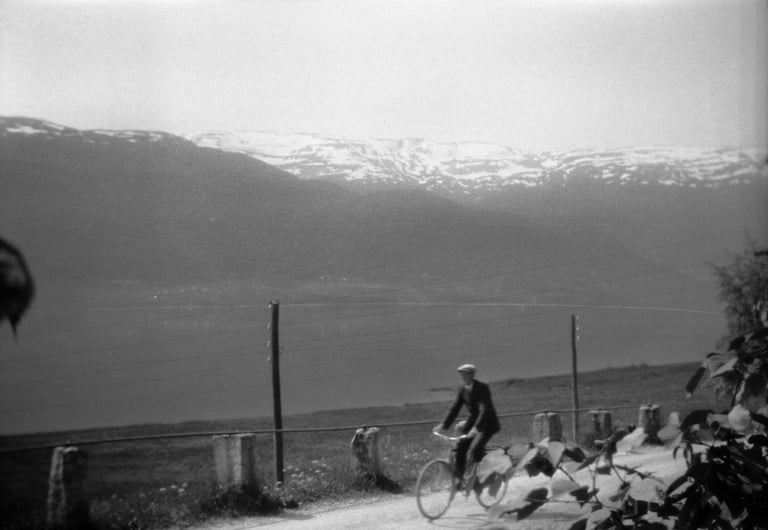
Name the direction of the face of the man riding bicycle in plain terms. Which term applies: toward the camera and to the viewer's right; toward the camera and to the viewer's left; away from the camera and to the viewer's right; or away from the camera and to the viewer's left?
toward the camera and to the viewer's left

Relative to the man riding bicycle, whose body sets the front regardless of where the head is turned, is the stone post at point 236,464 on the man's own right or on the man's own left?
on the man's own right

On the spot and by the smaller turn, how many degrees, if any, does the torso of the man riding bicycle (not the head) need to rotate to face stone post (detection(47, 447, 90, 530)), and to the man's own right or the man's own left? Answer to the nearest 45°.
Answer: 0° — they already face it

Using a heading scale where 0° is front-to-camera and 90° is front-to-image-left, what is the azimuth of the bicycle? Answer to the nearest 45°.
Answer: approximately 45°
